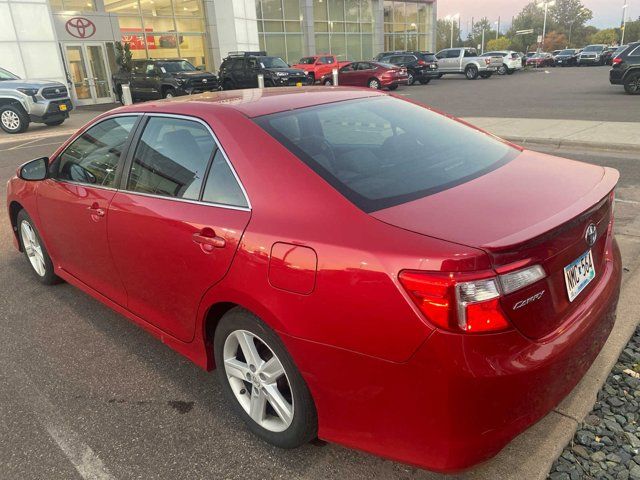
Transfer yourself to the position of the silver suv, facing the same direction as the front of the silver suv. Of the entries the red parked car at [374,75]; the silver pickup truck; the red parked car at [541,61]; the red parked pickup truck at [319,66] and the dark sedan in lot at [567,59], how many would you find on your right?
0

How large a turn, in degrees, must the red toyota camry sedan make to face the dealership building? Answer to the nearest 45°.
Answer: approximately 45° to its right

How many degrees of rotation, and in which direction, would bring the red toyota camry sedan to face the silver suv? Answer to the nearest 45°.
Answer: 0° — it already faces it

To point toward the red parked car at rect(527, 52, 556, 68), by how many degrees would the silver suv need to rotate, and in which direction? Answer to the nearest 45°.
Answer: approximately 45° to its left

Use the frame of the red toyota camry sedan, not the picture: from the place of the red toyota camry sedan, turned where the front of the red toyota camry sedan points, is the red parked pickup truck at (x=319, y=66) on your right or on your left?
on your right

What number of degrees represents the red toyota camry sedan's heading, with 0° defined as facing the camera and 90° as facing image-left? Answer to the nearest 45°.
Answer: approximately 135°

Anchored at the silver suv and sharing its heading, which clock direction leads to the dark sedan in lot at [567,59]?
The dark sedan in lot is roughly at 10 o'clock from the silver suv.

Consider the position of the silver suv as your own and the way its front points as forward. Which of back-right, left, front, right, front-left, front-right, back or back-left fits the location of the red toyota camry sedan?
front-right

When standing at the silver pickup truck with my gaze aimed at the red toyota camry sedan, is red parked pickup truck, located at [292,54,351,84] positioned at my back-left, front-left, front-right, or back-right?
front-right

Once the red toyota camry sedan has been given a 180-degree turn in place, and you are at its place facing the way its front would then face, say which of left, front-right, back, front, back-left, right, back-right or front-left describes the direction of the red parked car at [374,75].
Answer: back-left

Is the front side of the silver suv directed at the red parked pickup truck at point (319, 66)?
no

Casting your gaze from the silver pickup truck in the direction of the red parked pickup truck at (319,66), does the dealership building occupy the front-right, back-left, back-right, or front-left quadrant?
front-right

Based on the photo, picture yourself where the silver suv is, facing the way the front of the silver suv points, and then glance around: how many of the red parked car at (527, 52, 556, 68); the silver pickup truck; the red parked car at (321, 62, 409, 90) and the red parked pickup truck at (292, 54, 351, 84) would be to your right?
0

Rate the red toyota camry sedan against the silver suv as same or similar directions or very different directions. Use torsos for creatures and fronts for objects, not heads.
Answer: very different directions

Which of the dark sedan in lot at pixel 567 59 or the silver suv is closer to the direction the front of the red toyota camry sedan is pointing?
the silver suv
